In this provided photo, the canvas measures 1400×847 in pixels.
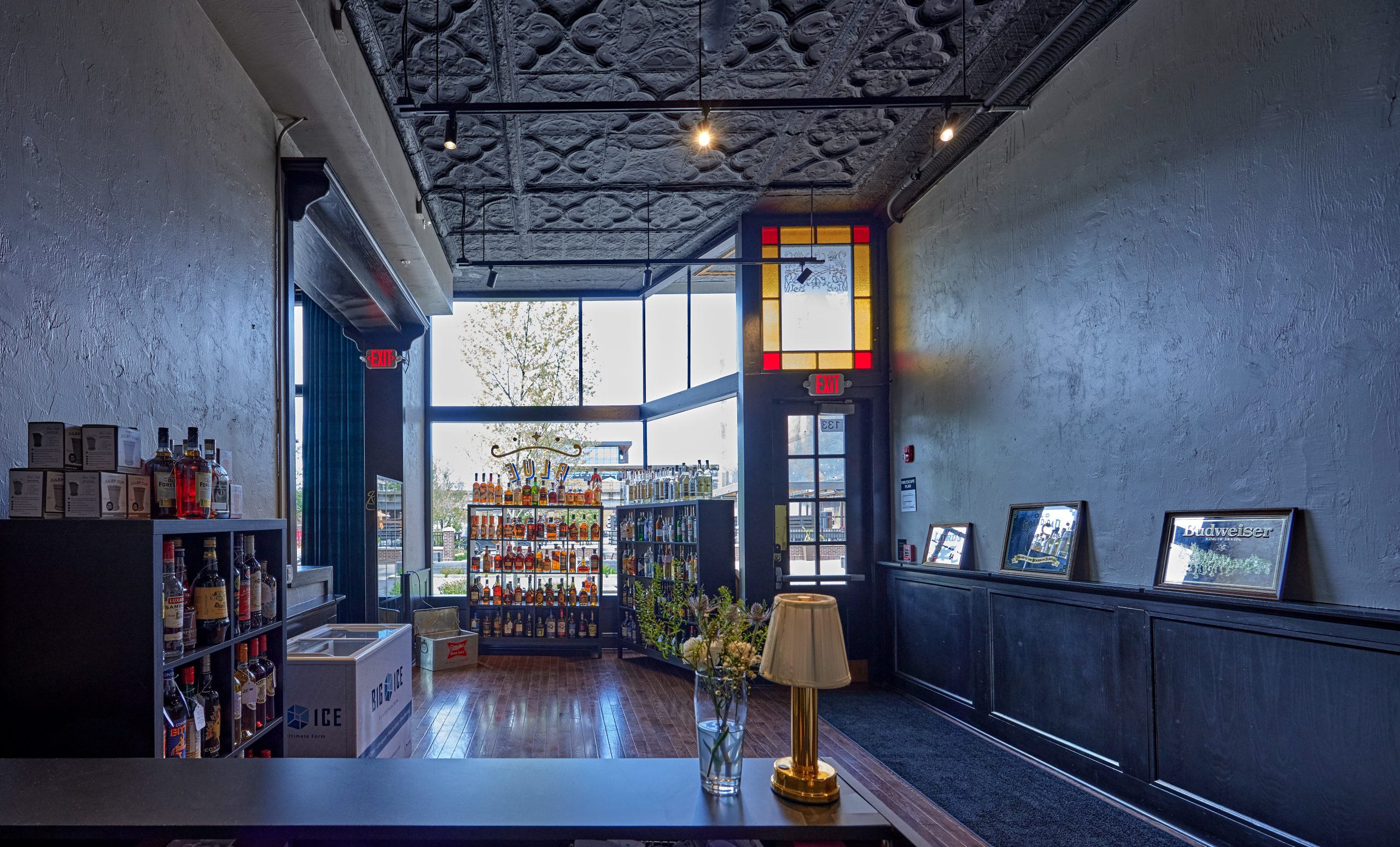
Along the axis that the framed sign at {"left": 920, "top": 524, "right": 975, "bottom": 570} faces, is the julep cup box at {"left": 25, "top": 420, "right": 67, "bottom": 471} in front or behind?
in front

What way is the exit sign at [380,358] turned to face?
toward the camera

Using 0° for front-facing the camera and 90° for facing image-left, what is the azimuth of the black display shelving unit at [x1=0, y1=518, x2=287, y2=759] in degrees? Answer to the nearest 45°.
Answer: approximately 315°

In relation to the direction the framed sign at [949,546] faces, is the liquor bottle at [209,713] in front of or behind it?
in front

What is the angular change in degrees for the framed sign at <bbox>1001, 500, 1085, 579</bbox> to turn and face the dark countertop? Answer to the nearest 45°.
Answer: approximately 45° to its left

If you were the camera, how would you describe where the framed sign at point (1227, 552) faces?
facing the viewer and to the left of the viewer

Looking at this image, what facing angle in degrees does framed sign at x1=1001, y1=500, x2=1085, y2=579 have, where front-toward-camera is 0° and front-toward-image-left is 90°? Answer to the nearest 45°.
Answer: approximately 45°

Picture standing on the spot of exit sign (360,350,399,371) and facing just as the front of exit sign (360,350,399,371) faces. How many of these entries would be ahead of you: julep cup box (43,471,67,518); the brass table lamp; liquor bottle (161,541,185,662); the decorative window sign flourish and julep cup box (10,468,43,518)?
4

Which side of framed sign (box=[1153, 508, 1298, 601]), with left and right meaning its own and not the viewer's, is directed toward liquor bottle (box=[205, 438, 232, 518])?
front

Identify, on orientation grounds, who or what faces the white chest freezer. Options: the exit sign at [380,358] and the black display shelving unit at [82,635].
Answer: the exit sign

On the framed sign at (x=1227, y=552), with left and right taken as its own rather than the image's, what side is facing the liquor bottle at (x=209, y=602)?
front

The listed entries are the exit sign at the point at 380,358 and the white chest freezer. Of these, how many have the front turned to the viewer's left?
0
